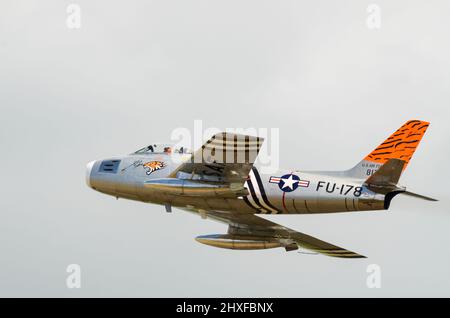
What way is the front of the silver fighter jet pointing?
to the viewer's left
